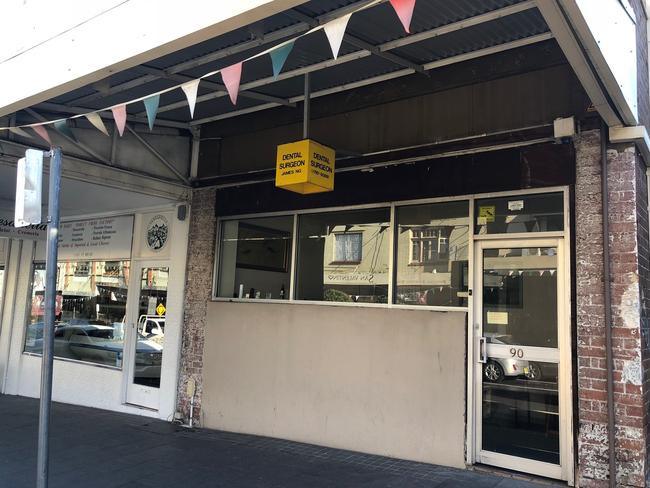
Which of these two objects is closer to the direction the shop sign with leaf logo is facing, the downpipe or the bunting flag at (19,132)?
the bunting flag

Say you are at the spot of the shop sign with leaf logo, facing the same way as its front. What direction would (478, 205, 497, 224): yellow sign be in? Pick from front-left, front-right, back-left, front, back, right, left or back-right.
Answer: left

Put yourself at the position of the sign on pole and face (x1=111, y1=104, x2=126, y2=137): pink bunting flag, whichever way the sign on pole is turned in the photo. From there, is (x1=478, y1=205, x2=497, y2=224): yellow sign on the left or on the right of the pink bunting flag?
right

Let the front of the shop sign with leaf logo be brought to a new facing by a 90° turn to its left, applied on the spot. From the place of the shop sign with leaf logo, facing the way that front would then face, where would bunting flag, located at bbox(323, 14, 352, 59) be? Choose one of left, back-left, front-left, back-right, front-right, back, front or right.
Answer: front-right

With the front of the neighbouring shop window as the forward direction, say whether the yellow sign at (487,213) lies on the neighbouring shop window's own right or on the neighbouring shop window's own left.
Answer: on the neighbouring shop window's own left

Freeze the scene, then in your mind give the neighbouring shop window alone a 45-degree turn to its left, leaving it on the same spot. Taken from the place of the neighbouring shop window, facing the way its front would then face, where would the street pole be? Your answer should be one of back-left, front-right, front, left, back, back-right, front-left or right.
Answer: front

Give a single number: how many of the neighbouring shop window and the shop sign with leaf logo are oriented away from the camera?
0

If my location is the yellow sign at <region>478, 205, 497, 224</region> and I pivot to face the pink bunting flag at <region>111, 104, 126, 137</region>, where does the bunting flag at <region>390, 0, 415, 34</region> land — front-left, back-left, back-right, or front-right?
front-left

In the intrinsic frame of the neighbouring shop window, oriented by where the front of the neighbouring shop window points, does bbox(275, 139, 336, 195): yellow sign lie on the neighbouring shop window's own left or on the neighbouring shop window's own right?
on the neighbouring shop window's own left

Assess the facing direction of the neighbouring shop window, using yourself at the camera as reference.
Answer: facing the viewer and to the left of the viewer

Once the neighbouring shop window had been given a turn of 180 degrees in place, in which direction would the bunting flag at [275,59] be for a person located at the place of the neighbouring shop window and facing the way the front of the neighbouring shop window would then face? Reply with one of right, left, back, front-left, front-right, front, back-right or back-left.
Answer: back-right

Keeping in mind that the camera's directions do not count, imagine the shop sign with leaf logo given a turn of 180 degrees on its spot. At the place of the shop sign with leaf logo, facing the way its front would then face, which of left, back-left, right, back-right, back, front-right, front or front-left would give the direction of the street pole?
back-right

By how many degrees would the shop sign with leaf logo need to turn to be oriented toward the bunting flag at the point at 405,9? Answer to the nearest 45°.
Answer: approximately 45° to its left

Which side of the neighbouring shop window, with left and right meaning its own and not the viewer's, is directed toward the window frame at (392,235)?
left

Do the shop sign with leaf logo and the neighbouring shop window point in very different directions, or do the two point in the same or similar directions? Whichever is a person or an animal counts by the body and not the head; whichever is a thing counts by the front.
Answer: same or similar directions

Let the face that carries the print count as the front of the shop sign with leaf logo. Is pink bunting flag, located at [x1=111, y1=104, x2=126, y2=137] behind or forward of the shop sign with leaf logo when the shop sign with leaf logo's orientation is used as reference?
forward

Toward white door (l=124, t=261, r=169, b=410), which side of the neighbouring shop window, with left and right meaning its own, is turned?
left

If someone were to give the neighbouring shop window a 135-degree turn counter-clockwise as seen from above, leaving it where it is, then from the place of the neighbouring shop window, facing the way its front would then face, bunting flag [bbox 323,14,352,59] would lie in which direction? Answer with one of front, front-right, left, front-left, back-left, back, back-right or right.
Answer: right
